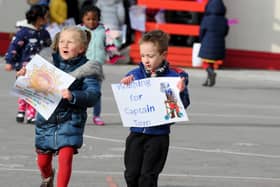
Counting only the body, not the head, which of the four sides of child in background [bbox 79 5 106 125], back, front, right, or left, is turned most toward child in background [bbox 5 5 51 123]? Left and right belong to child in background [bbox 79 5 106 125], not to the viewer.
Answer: right

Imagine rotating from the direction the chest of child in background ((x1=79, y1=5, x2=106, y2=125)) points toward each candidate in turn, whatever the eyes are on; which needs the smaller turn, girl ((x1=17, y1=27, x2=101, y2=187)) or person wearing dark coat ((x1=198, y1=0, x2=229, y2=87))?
the girl

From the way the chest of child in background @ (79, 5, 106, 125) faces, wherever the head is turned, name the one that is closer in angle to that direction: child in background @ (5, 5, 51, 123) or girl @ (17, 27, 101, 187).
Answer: the girl

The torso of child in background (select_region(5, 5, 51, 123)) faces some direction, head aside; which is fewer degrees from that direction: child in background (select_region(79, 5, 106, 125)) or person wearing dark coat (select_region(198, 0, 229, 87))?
the child in background

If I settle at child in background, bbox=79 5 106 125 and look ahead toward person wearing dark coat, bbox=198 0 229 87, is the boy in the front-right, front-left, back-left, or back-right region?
back-right

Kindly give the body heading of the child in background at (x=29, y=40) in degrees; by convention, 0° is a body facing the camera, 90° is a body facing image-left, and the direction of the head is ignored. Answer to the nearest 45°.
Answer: approximately 315°

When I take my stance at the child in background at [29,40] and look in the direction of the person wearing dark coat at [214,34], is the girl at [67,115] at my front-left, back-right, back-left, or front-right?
back-right

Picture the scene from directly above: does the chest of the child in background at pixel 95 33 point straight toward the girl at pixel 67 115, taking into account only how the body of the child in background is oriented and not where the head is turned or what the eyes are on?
yes

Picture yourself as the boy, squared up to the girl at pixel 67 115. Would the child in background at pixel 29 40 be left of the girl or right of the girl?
right

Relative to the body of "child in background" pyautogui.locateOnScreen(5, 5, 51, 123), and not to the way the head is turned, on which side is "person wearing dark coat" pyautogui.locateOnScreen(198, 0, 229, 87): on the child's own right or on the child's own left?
on the child's own left
